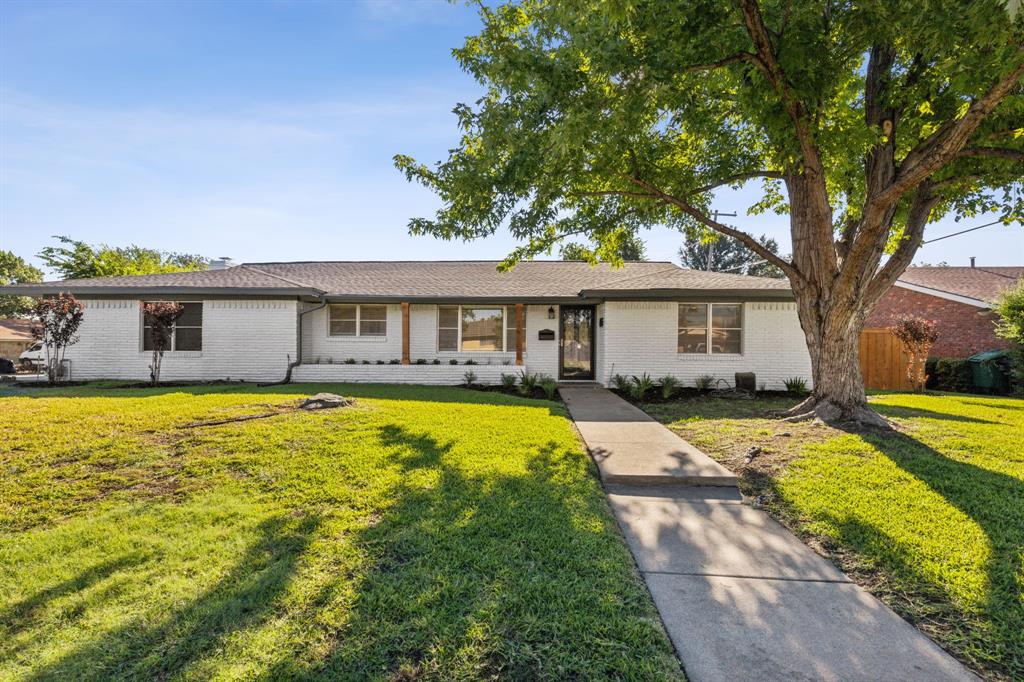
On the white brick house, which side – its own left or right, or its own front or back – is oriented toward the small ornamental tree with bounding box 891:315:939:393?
left

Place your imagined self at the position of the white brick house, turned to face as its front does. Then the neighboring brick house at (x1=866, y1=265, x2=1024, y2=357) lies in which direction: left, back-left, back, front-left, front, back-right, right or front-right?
left

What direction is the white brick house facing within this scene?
toward the camera

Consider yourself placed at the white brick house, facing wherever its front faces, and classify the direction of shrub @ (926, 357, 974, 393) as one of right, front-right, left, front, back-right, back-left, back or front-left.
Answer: left

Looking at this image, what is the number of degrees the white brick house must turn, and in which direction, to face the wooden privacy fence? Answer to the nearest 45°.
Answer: approximately 90° to its left

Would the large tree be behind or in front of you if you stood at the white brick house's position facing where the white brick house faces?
in front

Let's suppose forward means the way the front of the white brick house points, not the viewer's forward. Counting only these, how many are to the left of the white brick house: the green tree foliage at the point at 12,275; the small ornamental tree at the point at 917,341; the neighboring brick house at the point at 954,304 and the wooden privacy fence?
3

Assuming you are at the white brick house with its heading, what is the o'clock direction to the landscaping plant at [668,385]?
The landscaping plant is roughly at 10 o'clock from the white brick house.

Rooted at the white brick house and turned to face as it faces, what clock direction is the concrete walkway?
The concrete walkway is roughly at 12 o'clock from the white brick house.

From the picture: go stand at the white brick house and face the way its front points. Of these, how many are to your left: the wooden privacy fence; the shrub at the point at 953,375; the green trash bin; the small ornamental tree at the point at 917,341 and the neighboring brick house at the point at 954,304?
5
